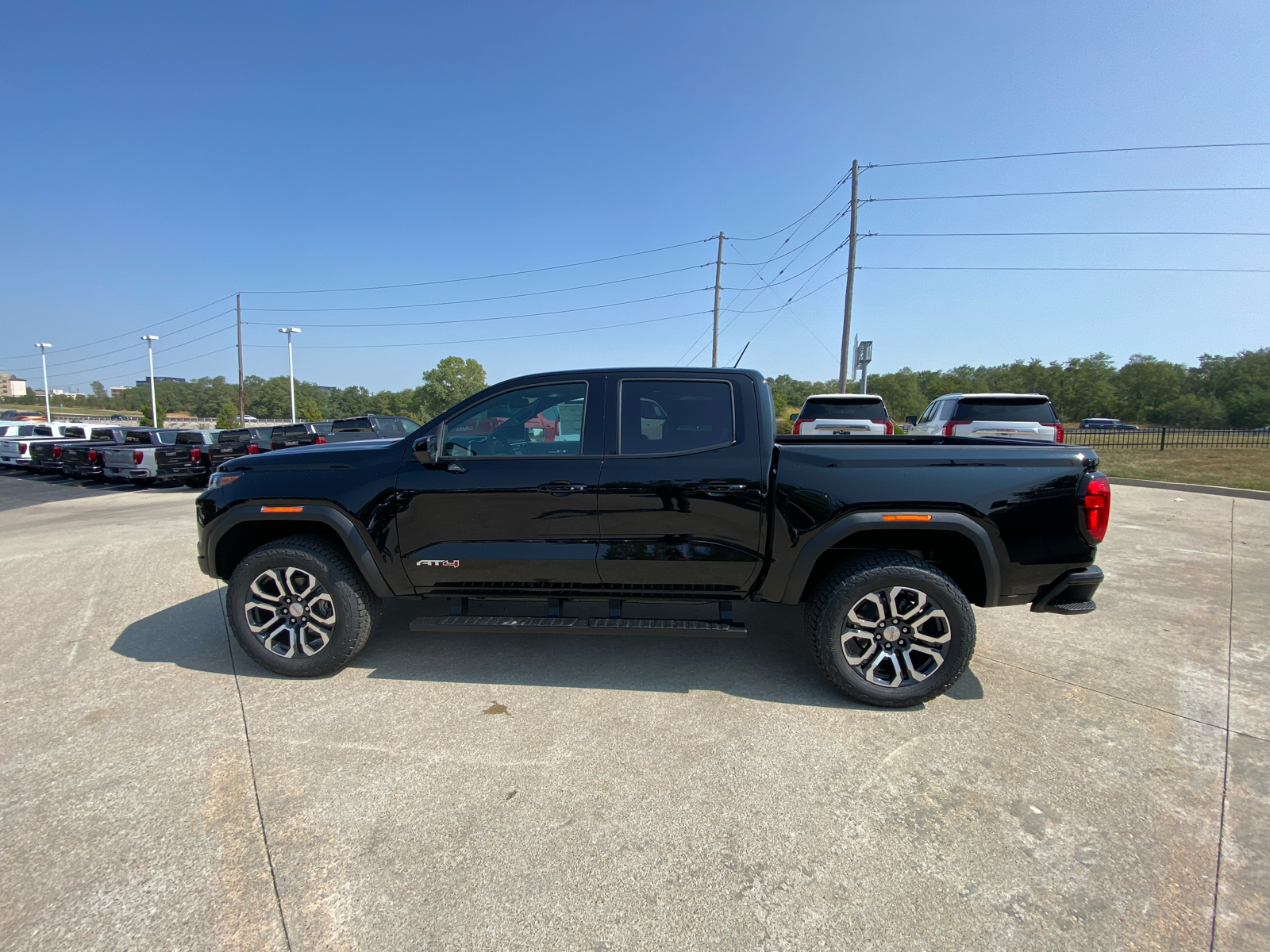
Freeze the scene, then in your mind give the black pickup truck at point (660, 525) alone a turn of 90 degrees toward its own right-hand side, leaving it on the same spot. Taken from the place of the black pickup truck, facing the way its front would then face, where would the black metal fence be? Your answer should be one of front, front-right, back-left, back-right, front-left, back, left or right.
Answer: front-right

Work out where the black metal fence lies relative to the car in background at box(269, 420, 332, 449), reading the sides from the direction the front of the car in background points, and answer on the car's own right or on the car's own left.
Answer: on the car's own right

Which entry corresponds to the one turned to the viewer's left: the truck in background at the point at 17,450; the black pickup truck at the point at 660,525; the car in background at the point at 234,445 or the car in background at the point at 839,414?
the black pickup truck

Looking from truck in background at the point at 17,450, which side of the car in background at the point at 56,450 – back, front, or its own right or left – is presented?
left

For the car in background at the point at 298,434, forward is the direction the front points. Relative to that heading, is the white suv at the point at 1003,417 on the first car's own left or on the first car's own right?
on the first car's own right

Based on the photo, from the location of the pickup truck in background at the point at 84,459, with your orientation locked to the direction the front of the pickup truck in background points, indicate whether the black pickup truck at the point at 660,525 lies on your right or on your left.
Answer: on your right

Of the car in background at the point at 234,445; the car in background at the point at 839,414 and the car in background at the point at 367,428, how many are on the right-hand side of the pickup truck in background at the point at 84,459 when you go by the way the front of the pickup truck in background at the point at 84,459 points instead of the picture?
3

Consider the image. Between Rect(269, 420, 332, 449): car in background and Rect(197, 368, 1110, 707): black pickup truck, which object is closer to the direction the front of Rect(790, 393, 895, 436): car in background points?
the car in background

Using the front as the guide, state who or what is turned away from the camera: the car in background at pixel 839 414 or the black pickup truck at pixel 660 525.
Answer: the car in background

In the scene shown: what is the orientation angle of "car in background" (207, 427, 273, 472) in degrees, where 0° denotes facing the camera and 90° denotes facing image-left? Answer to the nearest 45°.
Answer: approximately 225°

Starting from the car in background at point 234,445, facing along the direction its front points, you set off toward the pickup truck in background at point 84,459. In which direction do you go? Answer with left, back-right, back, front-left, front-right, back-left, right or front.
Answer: left

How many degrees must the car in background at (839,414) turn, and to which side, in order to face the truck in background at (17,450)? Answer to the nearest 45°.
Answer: approximately 90° to its left

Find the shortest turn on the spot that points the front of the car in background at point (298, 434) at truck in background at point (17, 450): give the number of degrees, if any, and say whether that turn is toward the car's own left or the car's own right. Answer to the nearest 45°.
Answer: approximately 90° to the car's own left

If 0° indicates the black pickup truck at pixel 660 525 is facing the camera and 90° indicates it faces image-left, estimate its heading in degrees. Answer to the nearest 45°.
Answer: approximately 90°

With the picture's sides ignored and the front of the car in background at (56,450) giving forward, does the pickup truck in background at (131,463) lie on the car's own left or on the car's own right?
on the car's own right

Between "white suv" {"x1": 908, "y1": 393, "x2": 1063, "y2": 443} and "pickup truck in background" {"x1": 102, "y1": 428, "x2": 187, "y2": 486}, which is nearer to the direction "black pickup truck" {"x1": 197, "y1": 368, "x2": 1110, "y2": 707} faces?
the pickup truck in background
